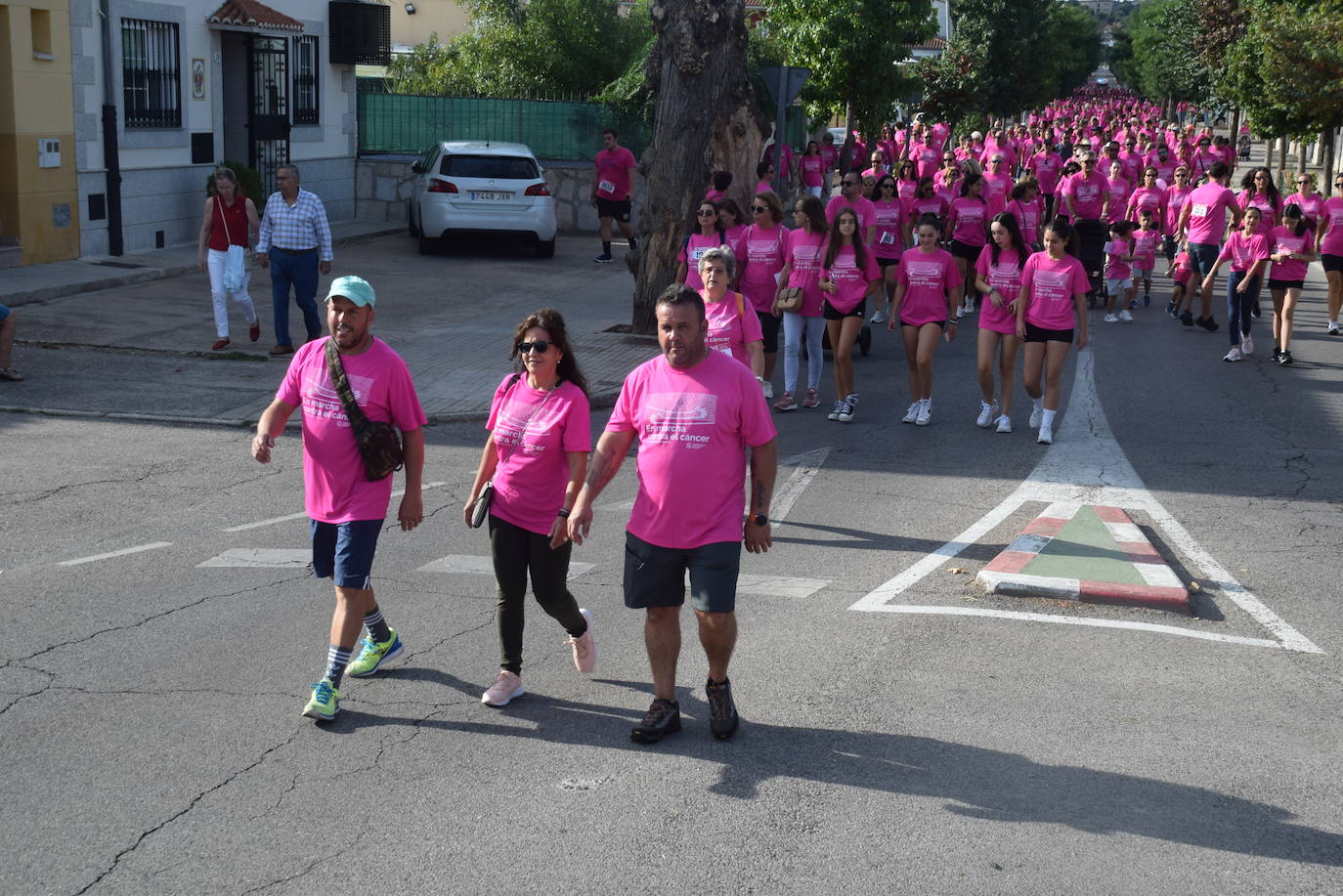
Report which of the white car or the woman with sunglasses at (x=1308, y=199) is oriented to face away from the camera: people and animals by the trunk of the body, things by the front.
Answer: the white car

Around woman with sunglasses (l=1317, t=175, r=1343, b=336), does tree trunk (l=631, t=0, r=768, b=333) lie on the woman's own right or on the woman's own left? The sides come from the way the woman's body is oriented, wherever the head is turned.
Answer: on the woman's own right

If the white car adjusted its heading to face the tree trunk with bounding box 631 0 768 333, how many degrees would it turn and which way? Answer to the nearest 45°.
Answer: approximately 180°

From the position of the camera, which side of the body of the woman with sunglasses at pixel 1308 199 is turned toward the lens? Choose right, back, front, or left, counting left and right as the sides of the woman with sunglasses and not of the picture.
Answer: front

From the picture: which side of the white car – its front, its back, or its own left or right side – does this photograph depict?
back

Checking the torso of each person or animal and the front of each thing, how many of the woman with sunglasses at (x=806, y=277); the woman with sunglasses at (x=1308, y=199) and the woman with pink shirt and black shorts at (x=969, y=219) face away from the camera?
0

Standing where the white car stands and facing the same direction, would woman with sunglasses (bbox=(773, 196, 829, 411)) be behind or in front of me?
behind

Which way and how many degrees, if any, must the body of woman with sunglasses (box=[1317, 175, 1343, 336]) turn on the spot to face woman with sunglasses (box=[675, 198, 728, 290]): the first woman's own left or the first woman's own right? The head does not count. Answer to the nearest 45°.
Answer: approximately 45° to the first woman's own right

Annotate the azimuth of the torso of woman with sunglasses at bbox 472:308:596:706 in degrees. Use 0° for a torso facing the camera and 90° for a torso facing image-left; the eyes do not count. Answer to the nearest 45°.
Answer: approximately 45°

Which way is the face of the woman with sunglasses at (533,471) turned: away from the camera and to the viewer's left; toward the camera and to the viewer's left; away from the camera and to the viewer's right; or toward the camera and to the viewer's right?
toward the camera and to the viewer's left

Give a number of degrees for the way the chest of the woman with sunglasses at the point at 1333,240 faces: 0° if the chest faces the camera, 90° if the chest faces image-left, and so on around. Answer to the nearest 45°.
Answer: approximately 0°

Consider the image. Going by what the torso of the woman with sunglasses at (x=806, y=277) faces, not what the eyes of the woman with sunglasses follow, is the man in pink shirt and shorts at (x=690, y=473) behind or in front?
in front

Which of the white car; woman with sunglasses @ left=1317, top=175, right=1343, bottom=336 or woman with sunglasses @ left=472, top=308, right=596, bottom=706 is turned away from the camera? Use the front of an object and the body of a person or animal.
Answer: the white car

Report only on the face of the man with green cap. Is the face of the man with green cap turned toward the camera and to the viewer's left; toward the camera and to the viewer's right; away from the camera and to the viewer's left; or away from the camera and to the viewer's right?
toward the camera and to the viewer's left

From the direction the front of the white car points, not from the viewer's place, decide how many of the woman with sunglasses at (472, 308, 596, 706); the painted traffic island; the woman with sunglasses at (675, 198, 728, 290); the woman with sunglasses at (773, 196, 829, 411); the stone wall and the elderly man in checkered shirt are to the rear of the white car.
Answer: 5

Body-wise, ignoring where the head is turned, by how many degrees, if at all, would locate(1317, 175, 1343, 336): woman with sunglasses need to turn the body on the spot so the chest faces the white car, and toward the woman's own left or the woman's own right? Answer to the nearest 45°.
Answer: approximately 90° to the woman's own right

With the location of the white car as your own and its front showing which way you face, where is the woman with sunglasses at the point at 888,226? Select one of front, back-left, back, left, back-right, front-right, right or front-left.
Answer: back-right

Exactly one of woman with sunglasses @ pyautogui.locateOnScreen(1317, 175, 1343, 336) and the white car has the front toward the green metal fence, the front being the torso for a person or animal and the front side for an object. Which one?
the white car

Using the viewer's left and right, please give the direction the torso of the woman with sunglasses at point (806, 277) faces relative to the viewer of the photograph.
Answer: facing the viewer and to the left of the viewer

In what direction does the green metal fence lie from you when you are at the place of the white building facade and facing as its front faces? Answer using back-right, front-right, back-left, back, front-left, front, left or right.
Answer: left
